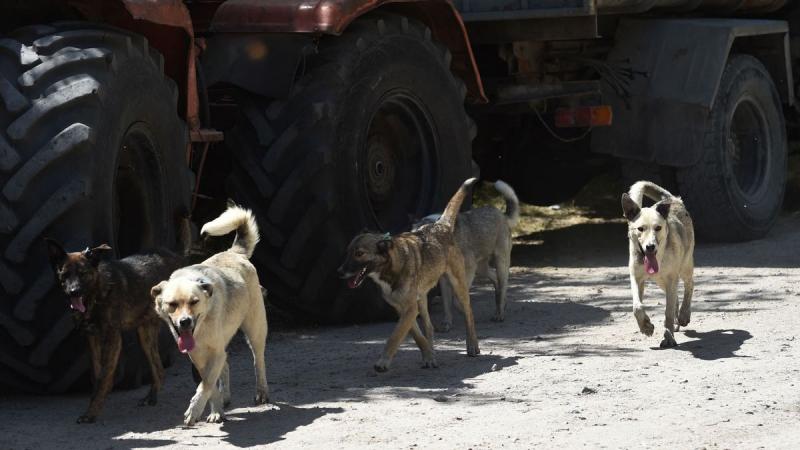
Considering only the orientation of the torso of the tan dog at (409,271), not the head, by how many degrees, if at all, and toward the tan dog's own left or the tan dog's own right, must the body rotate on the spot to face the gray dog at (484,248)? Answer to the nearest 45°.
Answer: approximately 135° to the tan dog's own right

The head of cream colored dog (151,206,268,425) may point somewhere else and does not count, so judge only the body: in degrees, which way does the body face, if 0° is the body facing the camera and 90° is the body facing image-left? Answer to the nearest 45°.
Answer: approximately 45°

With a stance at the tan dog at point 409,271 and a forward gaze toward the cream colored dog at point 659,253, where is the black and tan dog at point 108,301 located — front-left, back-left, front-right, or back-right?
back-right

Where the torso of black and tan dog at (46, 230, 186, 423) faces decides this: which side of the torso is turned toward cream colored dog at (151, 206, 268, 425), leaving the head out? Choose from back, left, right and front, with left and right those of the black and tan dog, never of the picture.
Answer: left

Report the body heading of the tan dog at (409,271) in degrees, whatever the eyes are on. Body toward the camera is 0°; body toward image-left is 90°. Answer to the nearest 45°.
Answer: approximately 45°

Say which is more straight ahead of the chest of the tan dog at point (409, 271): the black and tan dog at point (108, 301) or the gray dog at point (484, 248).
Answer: the black and tan dog

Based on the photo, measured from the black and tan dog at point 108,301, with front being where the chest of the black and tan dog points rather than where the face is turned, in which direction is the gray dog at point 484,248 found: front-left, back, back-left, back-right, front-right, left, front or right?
back

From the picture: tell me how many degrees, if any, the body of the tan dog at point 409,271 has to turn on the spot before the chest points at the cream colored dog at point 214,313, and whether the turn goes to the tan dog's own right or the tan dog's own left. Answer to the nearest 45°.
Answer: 0° — it already faces it
